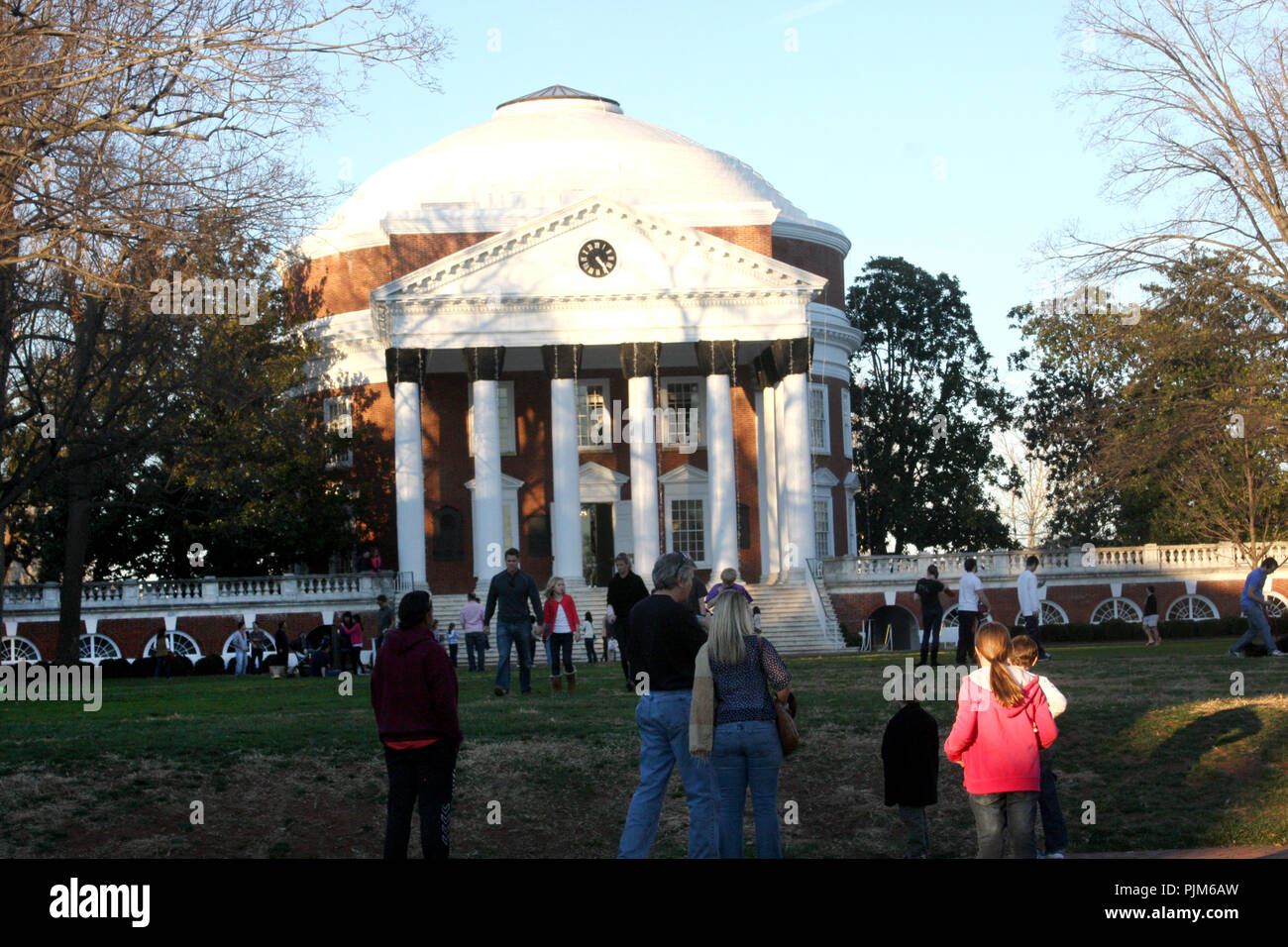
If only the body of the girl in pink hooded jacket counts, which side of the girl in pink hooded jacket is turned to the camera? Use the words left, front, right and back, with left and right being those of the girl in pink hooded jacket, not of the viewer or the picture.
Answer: back

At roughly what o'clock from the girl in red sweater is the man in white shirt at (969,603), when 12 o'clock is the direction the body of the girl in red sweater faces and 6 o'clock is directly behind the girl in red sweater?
The man in white shirt is roughly at 9 o'clock from the girl in red sweater.

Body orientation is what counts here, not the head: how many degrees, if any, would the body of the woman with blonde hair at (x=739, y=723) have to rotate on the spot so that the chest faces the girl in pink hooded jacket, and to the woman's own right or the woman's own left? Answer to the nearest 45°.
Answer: approximately 90° to the woman's own right

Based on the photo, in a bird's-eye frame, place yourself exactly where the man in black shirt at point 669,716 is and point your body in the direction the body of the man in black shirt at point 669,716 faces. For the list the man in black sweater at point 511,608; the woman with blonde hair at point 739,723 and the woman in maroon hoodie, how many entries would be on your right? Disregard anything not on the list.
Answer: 1

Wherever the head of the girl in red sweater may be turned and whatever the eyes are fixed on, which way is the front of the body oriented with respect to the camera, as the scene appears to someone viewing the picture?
toward the camera

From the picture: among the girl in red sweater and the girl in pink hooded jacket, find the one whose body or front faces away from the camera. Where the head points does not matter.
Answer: the girl in pink hooded jacket

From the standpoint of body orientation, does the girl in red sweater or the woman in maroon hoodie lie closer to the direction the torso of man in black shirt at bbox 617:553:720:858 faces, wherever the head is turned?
the girl in red sweater

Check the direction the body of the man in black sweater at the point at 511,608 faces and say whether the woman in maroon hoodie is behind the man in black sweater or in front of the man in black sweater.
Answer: in front

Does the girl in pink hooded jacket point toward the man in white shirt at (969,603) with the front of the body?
yes

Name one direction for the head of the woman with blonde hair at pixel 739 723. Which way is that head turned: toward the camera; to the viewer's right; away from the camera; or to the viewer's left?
away from the camera

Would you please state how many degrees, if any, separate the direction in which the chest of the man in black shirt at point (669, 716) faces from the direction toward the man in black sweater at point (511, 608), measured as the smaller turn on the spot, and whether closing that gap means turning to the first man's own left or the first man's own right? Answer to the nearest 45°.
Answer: approximately 45° to the first man's own left

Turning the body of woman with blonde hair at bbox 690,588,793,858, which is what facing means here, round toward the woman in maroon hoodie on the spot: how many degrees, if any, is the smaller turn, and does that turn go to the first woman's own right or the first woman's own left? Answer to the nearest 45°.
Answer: approximately 90° to the first woman's own left

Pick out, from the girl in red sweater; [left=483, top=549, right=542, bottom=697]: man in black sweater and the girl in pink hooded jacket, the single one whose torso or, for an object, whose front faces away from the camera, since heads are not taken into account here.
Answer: the girl in pink hooded jacket

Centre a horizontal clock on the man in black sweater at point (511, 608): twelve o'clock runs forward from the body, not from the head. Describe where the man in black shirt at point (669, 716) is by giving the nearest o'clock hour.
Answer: the man in black shirt at point (669, 716) is roughly at 12 o'clock from the man in black sweater at point (511, 608).

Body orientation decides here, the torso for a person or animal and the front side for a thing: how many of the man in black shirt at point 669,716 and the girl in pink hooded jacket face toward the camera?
0

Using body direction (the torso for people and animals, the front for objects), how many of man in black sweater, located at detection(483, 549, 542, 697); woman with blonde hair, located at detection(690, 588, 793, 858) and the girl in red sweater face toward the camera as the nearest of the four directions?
2
